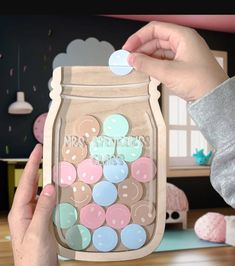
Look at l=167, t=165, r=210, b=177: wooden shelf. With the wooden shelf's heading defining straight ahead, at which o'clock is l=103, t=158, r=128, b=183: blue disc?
The blue disc is roughly at 12 o'clock from the wooden shelf.

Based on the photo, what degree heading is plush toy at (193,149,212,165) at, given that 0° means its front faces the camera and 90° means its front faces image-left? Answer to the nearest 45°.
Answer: approximately 45°

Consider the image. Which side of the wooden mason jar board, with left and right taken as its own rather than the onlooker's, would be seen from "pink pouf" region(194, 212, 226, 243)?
back

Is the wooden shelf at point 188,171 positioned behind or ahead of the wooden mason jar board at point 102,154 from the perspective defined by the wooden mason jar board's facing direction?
behind

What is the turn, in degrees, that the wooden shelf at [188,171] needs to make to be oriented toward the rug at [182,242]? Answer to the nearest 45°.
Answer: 0° — it already faces it

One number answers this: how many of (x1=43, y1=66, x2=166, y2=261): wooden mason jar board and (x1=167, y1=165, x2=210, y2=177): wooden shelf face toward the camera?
2

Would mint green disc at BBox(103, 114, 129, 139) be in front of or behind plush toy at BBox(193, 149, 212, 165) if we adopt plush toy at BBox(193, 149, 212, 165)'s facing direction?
in front

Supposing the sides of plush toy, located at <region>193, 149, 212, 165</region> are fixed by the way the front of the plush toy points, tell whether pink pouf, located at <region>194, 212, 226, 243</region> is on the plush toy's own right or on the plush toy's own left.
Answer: on the plush toy's own left

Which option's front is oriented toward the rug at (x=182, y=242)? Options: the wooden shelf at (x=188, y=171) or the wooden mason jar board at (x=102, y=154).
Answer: the wooden shelf

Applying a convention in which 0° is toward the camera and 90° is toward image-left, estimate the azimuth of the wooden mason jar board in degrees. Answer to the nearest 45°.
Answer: approximately 0°

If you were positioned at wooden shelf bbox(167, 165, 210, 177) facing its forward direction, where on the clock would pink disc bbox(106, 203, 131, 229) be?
The pink disc is roughly at 12 o'clock from the wooden shelf.

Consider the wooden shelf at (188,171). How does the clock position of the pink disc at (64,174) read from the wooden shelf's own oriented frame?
The pink disc is roughly at 12 o'clock from the wooden shelf.
